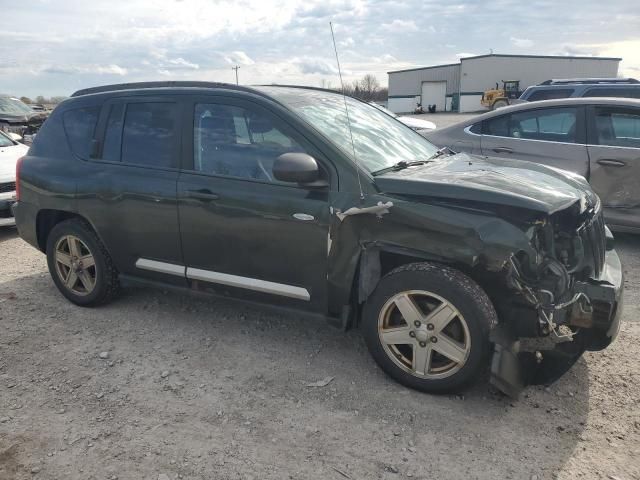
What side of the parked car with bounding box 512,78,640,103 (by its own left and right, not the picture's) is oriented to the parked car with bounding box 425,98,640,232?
right

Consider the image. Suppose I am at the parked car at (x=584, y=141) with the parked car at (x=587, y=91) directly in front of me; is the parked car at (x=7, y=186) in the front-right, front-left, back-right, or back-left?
back-left

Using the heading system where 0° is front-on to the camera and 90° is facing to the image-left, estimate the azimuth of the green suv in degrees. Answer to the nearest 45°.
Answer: approximately 315°

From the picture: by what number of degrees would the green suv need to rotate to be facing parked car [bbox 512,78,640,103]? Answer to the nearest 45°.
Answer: approximately 90° to its left

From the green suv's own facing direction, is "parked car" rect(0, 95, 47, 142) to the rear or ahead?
to the rear

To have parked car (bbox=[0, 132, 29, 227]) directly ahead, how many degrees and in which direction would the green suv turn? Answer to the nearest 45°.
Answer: approximately 180°

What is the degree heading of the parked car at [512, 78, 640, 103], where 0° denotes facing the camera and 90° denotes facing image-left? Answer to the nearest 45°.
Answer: approximately 270°

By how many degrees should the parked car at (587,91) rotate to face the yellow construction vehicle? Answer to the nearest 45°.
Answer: approximately 90° to its left

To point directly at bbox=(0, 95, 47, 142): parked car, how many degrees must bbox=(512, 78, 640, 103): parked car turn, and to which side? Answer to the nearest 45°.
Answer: approximately 180°
